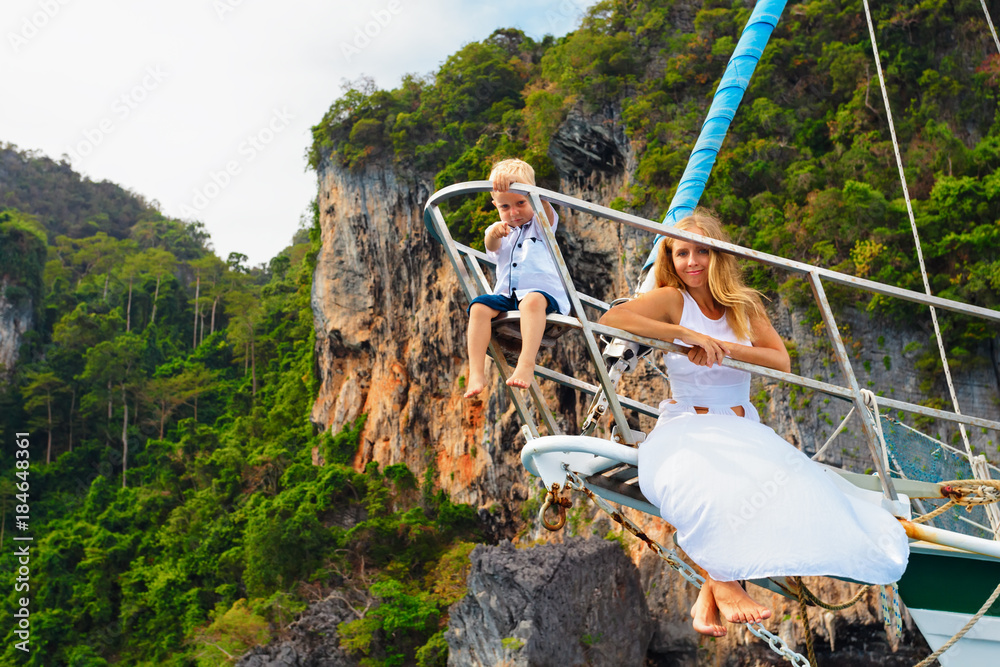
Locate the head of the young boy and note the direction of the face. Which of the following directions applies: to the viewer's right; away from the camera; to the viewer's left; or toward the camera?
toward the camera

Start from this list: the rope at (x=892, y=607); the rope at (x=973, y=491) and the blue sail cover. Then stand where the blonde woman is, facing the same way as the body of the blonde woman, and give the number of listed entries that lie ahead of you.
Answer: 0

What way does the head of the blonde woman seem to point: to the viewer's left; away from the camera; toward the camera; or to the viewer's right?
toward the camera

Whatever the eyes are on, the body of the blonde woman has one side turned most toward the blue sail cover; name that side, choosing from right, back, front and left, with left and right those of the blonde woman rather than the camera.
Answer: back

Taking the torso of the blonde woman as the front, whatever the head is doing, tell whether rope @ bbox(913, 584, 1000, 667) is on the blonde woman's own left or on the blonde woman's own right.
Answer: on the blonde woman's own left

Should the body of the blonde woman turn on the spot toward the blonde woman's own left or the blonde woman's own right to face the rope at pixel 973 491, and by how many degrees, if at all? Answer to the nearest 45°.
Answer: approximately 135° to the blonde woman's own left

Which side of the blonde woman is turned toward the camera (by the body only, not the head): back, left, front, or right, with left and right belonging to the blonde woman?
front

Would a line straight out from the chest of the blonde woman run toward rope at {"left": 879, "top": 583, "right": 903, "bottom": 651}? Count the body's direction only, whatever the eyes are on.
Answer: no
